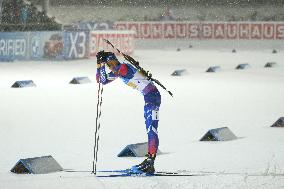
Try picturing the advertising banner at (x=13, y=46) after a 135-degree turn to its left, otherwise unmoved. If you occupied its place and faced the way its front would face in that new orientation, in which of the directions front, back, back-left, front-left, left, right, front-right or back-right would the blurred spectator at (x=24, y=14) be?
front-left

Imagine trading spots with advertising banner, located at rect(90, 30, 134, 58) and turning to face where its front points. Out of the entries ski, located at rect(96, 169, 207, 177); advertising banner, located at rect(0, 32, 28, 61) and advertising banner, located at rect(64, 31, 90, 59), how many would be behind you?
0

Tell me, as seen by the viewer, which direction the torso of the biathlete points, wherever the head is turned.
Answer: to the viewer's left

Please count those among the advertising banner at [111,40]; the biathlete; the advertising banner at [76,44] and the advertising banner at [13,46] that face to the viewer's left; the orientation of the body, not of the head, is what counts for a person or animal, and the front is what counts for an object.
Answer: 1

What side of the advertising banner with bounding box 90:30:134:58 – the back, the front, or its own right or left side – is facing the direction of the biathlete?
front

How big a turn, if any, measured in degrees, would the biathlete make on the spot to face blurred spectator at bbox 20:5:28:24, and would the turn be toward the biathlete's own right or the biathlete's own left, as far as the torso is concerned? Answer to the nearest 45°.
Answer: approximately 90° to the biathlete's own right

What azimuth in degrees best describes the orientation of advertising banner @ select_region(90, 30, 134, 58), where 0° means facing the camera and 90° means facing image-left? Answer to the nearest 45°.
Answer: approximately 0°

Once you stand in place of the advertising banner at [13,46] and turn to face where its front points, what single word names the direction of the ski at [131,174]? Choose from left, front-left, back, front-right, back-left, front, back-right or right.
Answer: front

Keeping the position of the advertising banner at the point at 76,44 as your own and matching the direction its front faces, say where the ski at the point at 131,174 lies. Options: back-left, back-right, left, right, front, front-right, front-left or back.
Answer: front

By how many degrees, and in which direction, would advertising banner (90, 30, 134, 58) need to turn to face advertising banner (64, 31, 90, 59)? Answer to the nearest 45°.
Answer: approximately 45° to its right

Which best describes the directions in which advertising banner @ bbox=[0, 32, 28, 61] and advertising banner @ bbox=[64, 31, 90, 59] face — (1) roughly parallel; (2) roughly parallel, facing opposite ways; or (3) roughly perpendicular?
roughly parallel

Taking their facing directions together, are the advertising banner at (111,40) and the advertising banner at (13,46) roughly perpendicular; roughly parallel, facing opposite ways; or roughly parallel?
roughly parallel

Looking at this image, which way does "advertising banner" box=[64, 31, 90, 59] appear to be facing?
toward the camera

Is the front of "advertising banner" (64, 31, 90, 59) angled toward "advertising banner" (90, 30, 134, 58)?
no

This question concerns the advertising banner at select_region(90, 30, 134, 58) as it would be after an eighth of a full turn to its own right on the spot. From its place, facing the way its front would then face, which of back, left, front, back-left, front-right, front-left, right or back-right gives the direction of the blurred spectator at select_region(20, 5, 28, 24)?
front-right

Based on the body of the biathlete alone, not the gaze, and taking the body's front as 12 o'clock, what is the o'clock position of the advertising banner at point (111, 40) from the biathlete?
The advertising banner is roughly at 3 o'clock from the biathlete.

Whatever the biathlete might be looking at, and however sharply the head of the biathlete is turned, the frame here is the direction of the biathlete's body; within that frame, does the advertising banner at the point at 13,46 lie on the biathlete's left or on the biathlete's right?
on the biathlete's right

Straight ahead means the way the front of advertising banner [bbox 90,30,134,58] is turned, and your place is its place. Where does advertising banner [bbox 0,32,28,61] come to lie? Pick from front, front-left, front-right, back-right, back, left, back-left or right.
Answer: front-right
